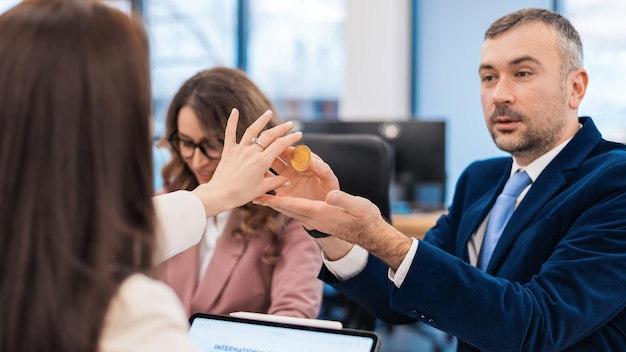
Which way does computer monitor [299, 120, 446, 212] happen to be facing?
toward the camera

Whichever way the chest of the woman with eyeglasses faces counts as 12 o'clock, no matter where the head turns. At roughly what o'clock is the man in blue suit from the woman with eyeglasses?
The man in blue suit is roughly at 9 o'clock from the woman with eyeglasses.

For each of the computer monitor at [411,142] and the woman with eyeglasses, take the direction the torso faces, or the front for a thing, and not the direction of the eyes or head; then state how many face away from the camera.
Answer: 0

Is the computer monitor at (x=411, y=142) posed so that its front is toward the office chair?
yes

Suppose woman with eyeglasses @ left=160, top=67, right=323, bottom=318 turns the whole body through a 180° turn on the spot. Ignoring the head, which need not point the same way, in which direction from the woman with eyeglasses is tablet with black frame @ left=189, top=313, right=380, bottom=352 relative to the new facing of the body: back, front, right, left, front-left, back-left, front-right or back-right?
back-right

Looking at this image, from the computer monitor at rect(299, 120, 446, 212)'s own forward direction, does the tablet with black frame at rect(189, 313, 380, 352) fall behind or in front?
in front

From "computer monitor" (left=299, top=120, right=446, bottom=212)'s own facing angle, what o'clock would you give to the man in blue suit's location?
The man in blue suit is roughly at 12 o'clock from the computer monitor.

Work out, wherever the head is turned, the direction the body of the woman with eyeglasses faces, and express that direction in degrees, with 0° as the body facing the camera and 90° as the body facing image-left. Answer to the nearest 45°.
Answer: approximately 45°

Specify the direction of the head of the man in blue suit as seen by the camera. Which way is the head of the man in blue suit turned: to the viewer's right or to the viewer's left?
to the viewer's left

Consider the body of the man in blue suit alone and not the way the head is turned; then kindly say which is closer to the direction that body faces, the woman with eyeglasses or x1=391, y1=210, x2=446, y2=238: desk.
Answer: the woman with eyeglasses
